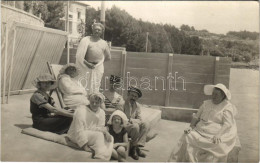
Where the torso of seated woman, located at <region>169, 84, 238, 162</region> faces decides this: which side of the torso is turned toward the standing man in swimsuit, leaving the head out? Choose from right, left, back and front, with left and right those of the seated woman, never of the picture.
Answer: right

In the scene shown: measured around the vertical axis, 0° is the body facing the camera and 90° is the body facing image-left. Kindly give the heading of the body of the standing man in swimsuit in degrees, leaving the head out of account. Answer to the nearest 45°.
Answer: approximately 0°

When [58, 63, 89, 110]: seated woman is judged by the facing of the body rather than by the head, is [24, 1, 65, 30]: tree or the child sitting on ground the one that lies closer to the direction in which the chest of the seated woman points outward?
the child sitting on ground

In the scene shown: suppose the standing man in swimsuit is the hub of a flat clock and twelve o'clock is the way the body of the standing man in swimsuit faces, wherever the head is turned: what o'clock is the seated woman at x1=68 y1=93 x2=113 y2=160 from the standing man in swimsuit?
The seated woman is roughly at 12 o'clock from the standing man in swimsuit.

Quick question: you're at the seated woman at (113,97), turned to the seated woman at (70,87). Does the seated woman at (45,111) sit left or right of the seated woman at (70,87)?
left

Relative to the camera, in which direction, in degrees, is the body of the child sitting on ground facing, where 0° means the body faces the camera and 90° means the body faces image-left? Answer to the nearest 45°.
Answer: approximately 0°

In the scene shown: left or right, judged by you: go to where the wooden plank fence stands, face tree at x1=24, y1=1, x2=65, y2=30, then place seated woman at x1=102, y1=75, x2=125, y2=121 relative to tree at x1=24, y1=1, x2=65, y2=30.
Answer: left

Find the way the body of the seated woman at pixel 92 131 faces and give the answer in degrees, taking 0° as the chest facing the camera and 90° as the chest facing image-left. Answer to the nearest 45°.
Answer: approximately 315°

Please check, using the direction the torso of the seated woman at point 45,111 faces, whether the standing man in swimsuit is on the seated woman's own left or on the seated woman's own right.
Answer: on the seated woman's own left
